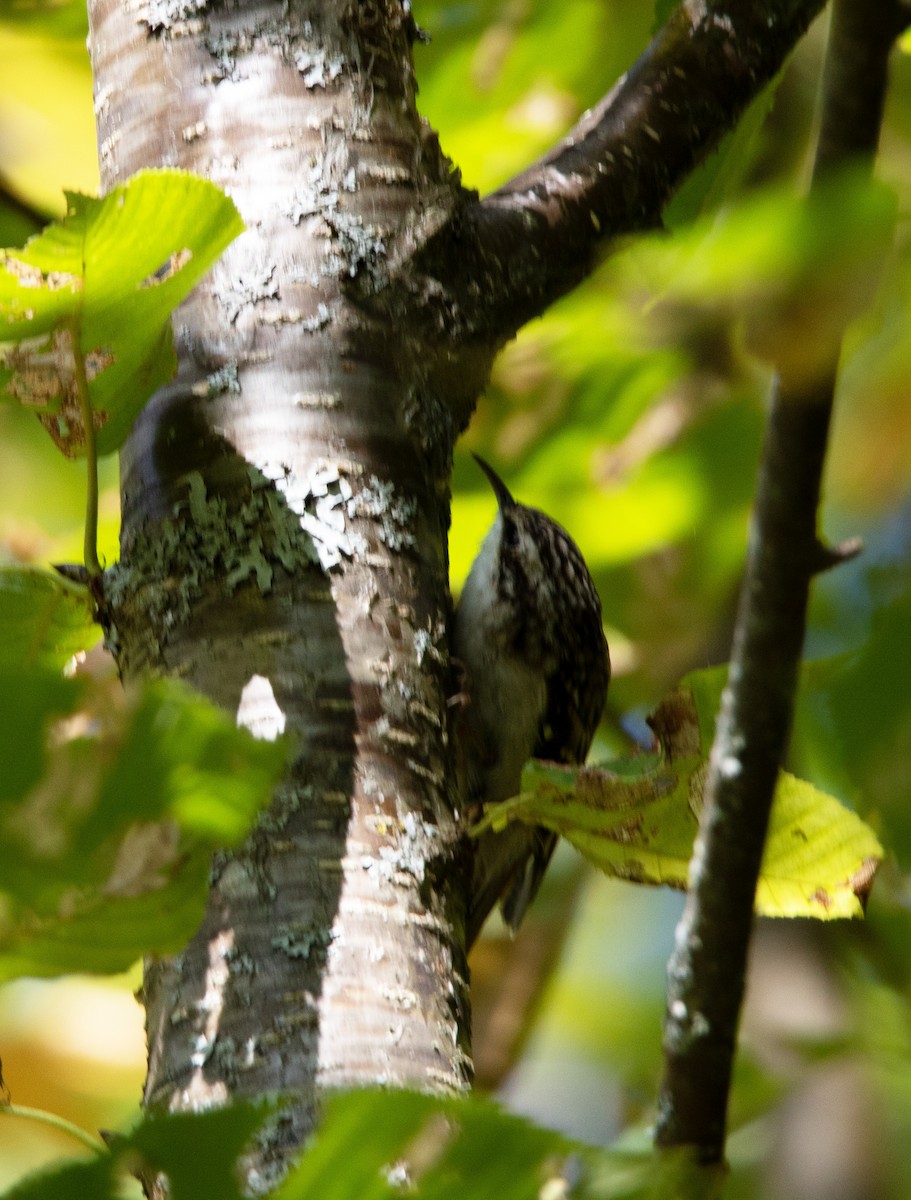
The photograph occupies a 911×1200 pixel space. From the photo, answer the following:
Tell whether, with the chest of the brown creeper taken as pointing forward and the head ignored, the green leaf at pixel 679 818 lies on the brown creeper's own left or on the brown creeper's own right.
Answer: on the brown creeper's own left

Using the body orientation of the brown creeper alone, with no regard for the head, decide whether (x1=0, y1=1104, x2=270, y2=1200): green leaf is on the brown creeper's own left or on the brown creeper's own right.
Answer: on the brown creeper's own left

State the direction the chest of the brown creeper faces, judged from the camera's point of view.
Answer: to the viewer's left

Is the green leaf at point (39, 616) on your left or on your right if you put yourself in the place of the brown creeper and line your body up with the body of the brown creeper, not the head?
on your left
